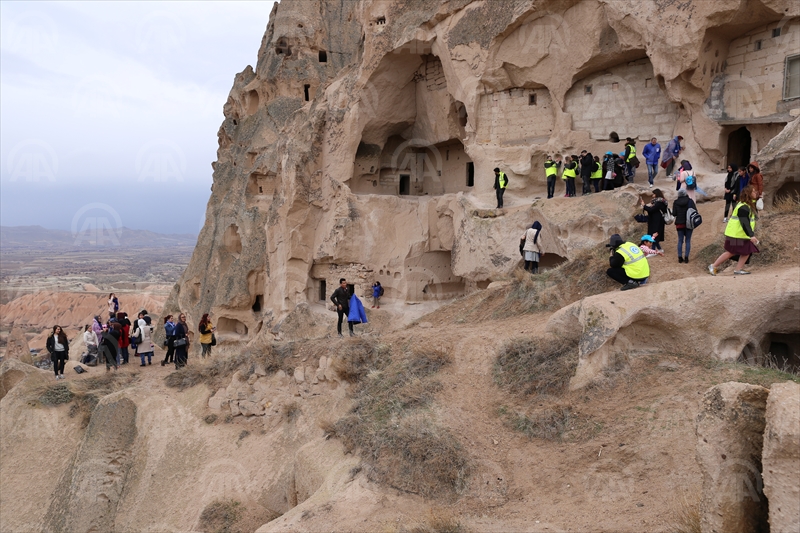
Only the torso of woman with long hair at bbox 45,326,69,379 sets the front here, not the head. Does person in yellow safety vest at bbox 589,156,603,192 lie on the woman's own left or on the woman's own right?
on the woman's own left

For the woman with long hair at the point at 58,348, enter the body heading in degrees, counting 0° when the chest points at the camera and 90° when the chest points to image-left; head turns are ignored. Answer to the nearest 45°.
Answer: approximately 0°

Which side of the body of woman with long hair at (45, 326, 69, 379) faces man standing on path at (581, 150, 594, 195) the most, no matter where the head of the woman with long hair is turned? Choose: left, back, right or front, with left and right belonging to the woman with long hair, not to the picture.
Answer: left

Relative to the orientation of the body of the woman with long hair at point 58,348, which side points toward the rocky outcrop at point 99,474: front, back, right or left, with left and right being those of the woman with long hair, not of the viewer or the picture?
front

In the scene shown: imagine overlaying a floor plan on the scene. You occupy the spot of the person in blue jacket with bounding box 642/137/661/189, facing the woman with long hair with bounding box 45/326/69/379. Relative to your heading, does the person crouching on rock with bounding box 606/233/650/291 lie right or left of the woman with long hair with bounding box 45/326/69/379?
left

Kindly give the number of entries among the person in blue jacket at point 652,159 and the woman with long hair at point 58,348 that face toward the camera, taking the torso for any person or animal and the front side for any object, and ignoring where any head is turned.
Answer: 2

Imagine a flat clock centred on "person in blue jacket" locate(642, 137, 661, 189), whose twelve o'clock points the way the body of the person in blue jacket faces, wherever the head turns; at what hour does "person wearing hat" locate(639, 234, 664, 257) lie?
The person wearing hat is roughly at 12 o'clock from the person in blue jacket.

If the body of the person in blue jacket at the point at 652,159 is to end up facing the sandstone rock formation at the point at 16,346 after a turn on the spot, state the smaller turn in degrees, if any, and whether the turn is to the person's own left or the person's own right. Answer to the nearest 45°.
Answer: approximately 90° to the person's own right

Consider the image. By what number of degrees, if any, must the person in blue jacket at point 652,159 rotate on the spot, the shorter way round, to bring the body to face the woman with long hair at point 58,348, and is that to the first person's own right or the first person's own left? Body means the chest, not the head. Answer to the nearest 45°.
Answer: approximately 45° to the first person's own right

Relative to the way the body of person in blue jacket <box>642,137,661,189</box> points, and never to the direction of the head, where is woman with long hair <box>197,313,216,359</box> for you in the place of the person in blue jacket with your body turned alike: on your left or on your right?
on your right

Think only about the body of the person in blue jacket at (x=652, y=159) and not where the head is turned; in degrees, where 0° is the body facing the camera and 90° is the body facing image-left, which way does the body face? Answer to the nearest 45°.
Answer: approximately 0°

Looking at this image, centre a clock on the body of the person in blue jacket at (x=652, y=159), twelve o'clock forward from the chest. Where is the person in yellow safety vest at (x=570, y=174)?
The person in yellow safety vest is roughly at 3 o'clock from the person in blue jacket.

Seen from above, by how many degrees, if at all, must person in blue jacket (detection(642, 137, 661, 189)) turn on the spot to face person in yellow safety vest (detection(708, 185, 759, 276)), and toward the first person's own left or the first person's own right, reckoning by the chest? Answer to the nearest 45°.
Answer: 0° — they already face them

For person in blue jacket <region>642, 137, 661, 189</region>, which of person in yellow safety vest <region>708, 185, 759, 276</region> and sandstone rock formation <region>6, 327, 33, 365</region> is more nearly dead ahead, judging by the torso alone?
the person in yellow safety vest

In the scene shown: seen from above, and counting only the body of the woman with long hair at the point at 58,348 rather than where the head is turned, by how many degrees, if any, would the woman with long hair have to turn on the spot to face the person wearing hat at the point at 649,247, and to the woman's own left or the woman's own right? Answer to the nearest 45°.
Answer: approximately 45° to the woman's own left

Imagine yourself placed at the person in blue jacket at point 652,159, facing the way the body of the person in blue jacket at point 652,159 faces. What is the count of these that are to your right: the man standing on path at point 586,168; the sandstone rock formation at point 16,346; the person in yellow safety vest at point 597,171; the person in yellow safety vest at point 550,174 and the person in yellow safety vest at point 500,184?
5
